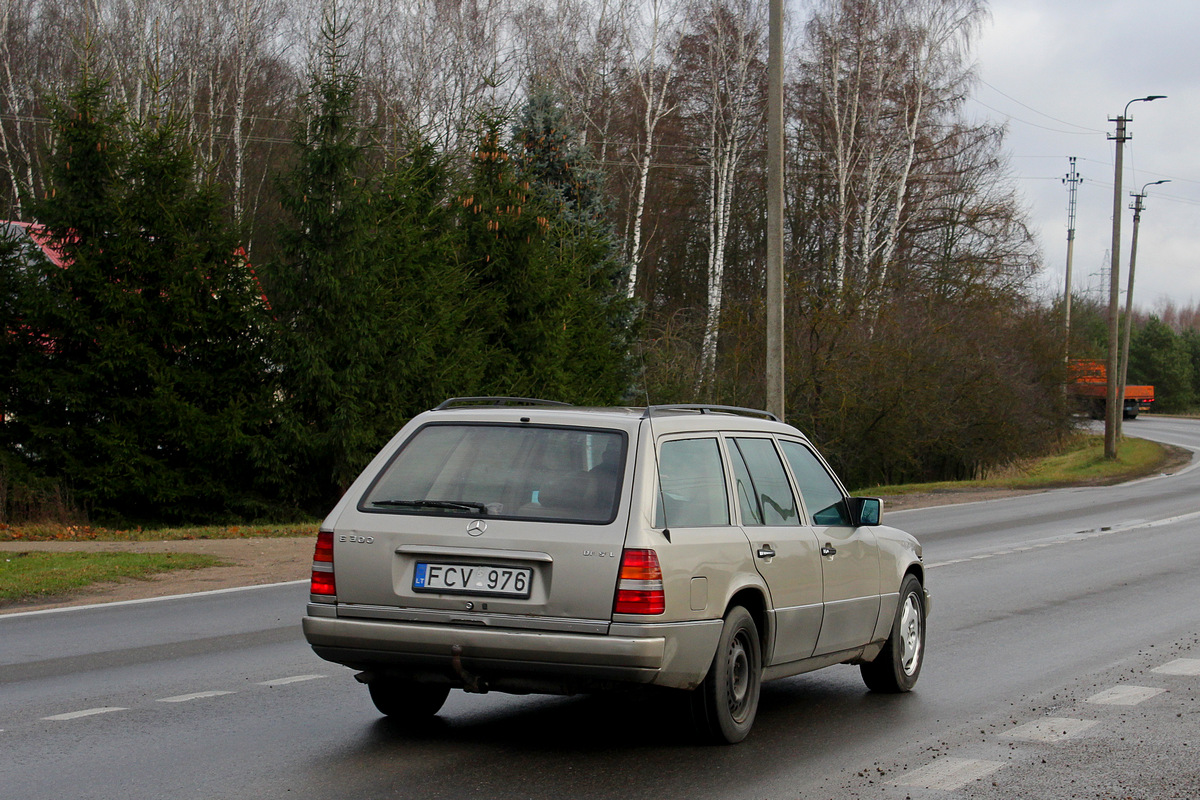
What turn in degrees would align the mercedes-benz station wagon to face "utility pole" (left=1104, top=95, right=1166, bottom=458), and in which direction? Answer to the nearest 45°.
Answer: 0° — it already faces it

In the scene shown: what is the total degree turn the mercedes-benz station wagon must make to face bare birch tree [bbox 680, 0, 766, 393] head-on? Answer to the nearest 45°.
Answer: approximately 45° to its left

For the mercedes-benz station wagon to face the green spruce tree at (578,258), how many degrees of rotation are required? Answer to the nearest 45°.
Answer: approximately 45° to its left

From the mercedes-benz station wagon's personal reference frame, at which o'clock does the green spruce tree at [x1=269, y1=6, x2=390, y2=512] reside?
The green spruce tree is roughly at 10 o'clock from the mercedes-benz station wagon.

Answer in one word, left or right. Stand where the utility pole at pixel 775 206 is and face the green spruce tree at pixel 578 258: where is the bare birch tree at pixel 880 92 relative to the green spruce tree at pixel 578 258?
right

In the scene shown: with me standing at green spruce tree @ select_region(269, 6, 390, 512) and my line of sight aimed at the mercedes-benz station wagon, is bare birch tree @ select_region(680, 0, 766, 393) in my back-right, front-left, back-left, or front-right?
back-left

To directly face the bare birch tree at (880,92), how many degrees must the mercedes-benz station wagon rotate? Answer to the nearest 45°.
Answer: approximately 45° to its left

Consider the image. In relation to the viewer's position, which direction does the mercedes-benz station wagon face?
facing away from the viewer and to the right of the viewer

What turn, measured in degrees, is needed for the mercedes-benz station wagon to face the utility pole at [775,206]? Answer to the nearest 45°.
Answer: approximately 45° to its left

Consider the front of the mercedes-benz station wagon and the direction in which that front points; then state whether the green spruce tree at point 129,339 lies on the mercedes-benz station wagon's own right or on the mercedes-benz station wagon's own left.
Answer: on the mercedes-benz station wagon's own left
